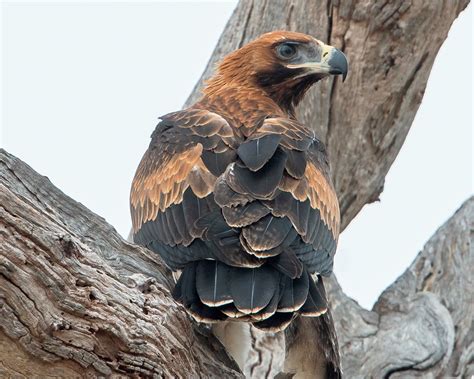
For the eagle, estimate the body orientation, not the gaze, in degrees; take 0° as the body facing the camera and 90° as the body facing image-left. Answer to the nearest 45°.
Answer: approximately 180°
